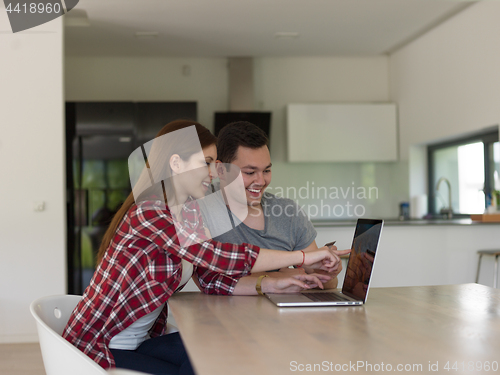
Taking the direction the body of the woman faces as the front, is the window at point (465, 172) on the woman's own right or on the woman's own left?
on the woman's own left

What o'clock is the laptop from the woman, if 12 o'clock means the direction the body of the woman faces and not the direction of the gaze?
The laptop is roughly at 12 o'clock from the woman.

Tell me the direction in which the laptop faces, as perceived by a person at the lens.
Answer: facing to the left of the viewer

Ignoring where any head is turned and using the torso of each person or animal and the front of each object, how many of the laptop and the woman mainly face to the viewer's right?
1

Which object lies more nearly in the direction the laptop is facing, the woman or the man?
the woman

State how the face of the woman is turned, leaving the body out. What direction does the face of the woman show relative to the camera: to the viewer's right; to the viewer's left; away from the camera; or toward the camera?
to the viewer's right

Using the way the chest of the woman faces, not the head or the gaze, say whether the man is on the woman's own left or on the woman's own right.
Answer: on the woman's own left

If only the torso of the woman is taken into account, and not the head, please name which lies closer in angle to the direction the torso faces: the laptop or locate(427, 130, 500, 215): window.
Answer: the laptop

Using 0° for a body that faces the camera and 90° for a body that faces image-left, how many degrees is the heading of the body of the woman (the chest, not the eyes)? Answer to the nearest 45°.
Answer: approximately 270°

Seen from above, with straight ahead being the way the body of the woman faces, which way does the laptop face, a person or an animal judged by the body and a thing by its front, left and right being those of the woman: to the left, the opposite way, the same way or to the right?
the opposite way

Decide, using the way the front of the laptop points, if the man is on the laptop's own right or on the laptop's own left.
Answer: on the laptop's own right
